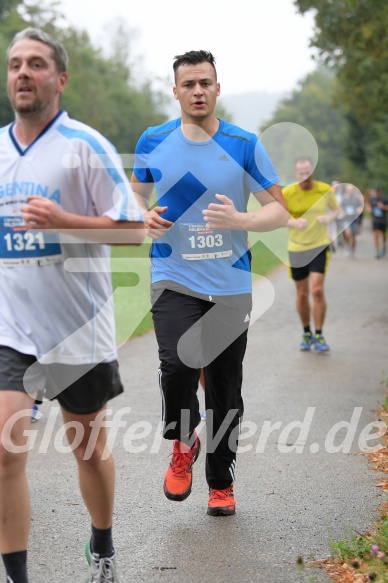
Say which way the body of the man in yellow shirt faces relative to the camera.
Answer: toward the camera

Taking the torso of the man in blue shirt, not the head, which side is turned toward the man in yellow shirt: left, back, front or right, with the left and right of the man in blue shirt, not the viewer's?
back

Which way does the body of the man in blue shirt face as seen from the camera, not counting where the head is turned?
toward the camera

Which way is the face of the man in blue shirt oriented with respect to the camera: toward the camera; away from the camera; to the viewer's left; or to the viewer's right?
toward the camera

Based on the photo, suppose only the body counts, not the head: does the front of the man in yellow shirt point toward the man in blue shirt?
yes

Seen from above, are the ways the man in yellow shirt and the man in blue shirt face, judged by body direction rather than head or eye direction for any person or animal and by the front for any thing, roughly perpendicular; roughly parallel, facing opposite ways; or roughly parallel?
roughly parallel

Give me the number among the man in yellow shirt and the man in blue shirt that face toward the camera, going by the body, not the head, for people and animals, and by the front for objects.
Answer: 2

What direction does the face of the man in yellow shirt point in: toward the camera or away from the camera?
toward the camera
